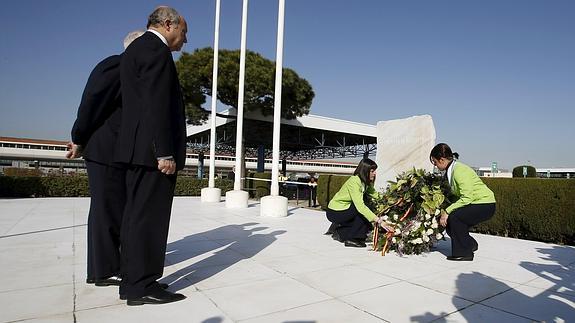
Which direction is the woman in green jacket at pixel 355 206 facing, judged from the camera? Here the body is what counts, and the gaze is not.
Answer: to the viewer's right

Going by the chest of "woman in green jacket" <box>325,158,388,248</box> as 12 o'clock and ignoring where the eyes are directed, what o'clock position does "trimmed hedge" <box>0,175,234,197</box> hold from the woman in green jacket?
The trimmed hedge is roughly at 7 o'clock from the woman in green jacket.

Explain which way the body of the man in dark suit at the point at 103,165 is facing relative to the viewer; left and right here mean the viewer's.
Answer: facing to the right of the viewer

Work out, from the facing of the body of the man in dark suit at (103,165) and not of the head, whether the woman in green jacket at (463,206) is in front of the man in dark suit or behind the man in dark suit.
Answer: in front

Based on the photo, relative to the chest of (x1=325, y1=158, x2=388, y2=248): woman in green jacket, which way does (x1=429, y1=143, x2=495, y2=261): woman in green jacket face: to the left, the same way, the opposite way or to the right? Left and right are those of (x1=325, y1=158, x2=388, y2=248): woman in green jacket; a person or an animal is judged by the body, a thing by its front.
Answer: the opposite way

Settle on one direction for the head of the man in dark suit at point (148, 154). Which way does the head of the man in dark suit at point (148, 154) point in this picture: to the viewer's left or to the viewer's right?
to the viewer's right

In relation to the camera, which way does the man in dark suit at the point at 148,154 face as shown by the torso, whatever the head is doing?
to the viewer's right

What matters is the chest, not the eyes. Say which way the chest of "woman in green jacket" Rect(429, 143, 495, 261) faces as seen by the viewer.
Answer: to the viewer's left

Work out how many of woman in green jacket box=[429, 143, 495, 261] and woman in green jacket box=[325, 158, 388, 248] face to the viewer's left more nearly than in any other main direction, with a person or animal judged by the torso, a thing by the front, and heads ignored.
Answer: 1

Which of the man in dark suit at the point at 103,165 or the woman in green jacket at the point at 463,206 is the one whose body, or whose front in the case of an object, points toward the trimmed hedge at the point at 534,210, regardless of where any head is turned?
the man in dark suit

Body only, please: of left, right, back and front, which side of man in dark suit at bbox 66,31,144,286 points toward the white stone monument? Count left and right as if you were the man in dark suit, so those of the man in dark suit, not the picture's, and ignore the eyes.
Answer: front

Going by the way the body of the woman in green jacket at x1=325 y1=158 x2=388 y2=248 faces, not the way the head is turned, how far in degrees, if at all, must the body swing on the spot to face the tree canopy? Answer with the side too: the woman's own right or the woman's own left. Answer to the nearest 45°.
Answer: approximately 135° to the woman's own left

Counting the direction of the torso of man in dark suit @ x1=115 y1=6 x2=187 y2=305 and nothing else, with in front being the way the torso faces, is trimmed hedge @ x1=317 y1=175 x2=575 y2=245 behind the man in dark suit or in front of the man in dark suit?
in front

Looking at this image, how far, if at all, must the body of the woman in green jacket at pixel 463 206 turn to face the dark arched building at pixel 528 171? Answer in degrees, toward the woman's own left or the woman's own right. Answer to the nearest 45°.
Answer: approximately 90° to the woman's own right

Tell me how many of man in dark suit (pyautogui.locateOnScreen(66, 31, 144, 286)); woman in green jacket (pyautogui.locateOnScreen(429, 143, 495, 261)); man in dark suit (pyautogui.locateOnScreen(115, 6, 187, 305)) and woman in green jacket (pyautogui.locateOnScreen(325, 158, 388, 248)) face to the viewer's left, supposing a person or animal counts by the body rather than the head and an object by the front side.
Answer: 1
